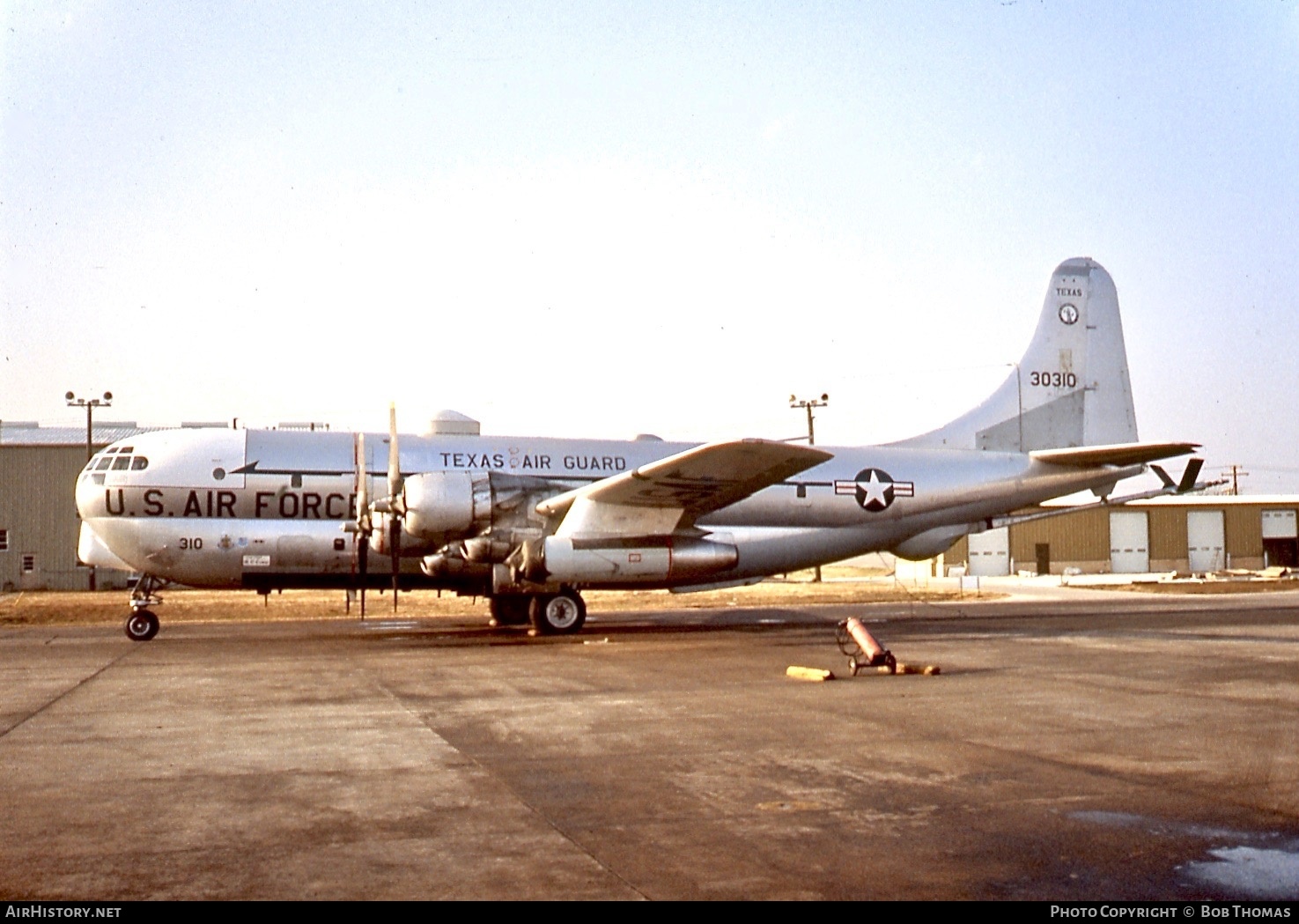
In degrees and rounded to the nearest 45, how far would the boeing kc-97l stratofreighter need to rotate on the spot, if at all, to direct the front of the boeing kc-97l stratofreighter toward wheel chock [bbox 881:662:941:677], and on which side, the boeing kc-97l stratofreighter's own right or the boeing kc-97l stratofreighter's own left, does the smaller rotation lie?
approximately 135° to the boeing kc-97l stratofreighter's own left

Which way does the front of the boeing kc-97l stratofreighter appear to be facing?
to the viewer's left
